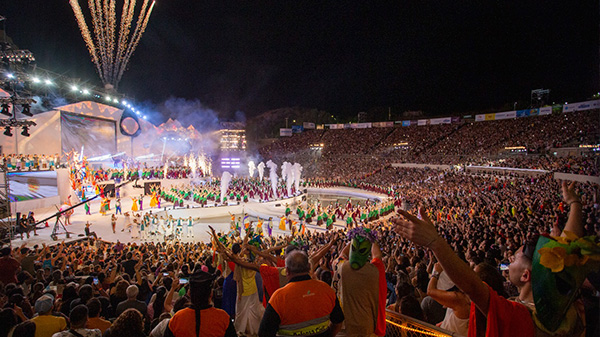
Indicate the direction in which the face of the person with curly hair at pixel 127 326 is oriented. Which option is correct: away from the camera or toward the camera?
away from the camera

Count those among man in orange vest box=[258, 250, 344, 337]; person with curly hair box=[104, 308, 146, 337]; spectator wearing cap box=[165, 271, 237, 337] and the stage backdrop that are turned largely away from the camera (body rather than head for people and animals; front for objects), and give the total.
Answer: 3

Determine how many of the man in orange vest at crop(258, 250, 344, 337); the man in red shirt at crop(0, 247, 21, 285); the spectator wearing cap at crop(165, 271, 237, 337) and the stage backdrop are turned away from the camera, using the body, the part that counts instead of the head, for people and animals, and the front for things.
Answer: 3

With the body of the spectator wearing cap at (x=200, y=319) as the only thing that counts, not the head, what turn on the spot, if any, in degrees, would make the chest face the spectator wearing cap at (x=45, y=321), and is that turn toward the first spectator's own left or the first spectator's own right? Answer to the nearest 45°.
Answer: approximately 45° to the first spectator's own left

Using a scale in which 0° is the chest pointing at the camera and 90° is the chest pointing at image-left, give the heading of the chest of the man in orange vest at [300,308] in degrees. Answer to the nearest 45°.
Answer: approximately 180°

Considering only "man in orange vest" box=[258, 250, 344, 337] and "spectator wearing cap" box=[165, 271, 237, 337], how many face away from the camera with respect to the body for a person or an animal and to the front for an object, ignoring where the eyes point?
2

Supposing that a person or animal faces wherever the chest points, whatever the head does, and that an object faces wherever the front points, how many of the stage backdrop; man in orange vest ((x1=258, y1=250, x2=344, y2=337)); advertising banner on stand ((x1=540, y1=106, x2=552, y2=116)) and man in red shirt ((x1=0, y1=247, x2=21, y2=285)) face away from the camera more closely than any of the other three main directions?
2

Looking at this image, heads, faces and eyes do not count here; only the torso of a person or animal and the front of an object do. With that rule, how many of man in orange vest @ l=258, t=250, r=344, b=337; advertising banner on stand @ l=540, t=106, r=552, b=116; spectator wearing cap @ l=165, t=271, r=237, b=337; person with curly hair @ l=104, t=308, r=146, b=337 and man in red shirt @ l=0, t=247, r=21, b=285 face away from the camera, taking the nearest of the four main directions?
4

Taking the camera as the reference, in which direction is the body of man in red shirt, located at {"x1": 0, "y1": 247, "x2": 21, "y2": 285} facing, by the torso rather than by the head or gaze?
away from the camera

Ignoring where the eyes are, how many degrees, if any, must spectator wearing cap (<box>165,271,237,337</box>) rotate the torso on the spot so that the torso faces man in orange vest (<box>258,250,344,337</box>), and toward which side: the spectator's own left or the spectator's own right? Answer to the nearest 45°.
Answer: approximately 90° to the spectator's own right

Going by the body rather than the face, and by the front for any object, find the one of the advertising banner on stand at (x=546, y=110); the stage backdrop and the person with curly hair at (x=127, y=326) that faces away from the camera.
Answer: the person with curly hair

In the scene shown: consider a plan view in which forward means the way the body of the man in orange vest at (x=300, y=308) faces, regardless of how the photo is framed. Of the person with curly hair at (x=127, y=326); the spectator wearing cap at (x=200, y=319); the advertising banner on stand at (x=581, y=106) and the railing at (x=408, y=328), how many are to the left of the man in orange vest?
2

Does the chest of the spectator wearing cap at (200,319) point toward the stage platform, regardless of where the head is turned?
yes

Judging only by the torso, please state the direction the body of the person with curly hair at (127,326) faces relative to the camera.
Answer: away from the camera

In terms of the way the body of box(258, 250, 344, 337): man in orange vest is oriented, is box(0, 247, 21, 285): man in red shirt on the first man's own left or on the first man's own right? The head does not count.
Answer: on the first man's own left

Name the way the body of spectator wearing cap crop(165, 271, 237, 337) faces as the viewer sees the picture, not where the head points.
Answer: away from the camera
